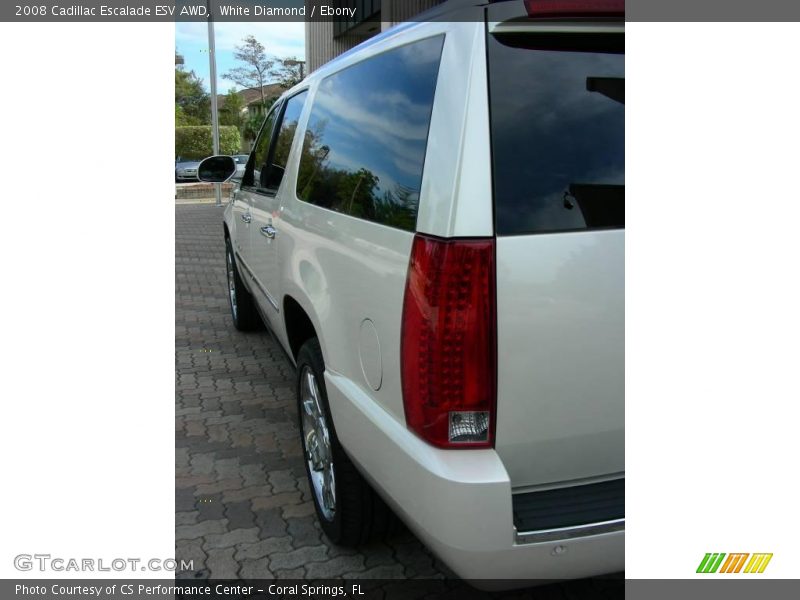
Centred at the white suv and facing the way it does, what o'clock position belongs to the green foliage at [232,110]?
The green foliage is roughly at 1 o'clock from the white suv.

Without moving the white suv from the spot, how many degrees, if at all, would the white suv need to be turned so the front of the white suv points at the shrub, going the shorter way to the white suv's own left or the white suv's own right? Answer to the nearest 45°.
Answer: approximately 45° to the white suv's own right

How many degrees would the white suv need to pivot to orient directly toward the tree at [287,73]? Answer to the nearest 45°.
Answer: approximately 45° to its right

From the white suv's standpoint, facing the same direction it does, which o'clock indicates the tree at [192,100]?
The tree is roughly at 1 o'clock from the white suv.

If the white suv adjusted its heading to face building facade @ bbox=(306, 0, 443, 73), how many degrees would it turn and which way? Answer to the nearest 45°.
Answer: approximately 45° to its right

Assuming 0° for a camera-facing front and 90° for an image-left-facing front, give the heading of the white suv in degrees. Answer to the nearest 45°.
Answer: approximately 135°
